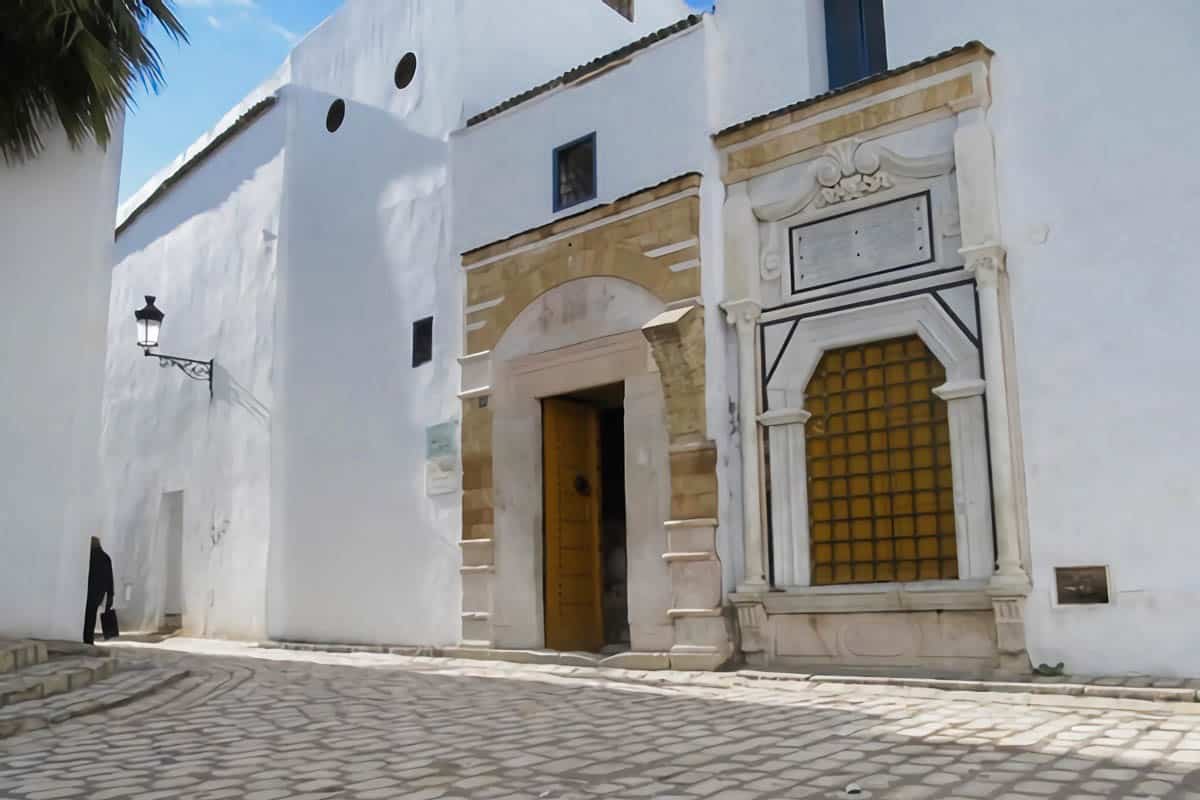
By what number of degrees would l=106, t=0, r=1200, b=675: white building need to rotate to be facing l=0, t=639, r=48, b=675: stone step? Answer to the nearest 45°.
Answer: approximately 45° to its right

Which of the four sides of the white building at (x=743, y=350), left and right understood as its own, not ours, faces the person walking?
right

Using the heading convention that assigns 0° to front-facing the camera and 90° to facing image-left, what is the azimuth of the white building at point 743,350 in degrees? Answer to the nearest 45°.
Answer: approximately 45°

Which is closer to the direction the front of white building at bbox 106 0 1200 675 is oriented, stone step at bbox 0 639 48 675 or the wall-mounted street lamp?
the stone step

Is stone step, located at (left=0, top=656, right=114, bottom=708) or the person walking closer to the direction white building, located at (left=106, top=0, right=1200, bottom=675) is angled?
the stone step

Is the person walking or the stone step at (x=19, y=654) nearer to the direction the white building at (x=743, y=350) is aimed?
the stone step
